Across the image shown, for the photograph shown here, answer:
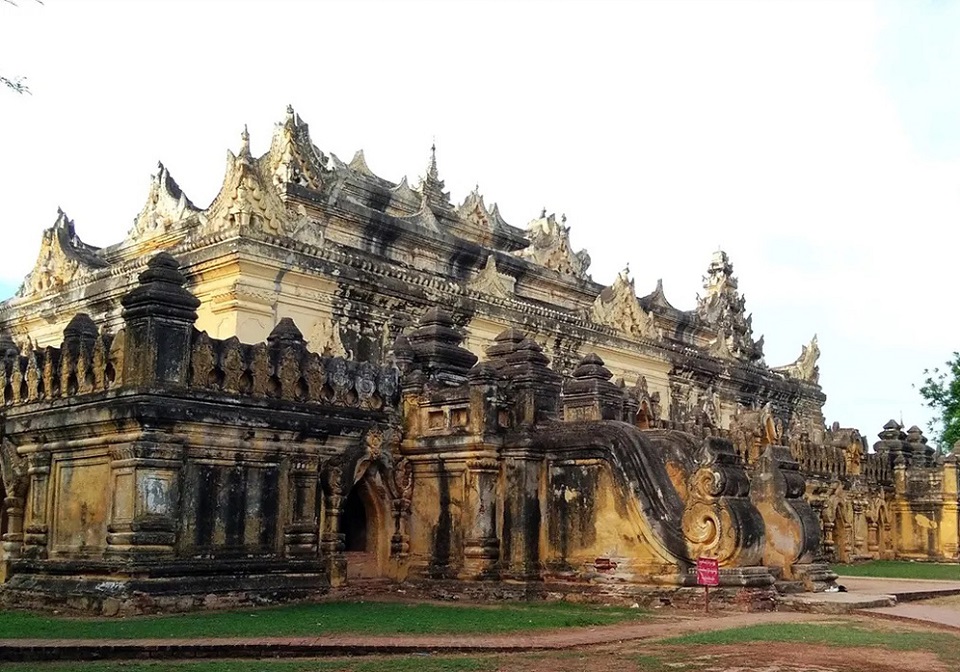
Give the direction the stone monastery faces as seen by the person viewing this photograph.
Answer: facing the viewer and to the right of the viewer

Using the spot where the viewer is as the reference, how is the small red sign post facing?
facing the viewer
